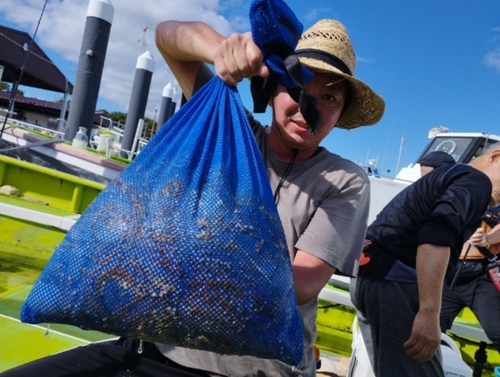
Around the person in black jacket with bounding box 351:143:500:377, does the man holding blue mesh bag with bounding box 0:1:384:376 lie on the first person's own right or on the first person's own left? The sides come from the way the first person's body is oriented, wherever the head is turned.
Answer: on the first person's own right
